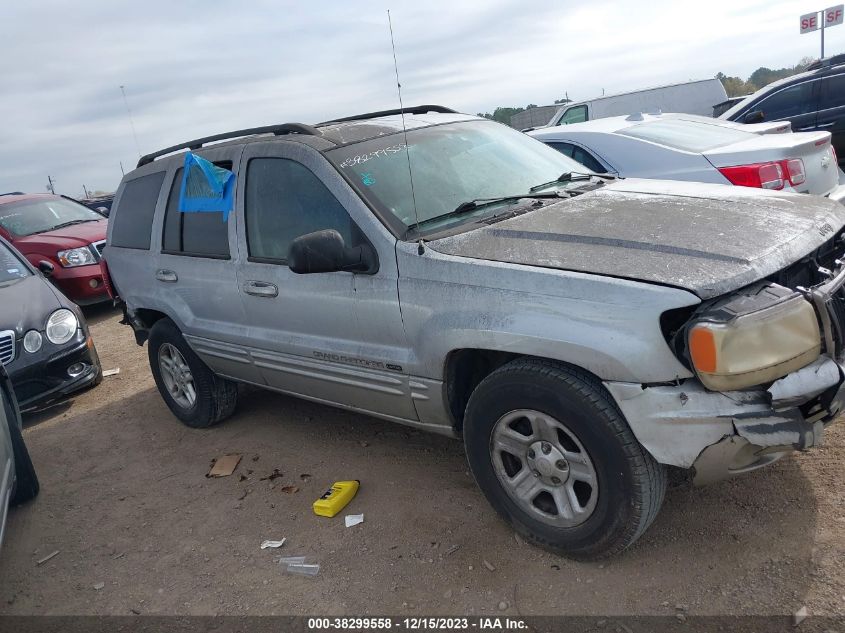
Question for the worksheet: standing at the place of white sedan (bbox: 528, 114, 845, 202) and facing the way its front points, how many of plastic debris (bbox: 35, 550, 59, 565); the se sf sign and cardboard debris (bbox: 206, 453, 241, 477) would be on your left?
2

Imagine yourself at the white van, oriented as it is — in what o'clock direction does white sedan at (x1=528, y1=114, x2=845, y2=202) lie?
The white sedan is roughly at 9 o'clock from the white van.

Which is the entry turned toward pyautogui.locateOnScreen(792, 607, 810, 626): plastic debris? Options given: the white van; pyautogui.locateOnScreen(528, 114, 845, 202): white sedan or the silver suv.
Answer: the silver suv

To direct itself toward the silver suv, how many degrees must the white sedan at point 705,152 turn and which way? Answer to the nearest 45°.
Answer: approximately 135° to its left

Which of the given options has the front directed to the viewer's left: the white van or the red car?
the white van

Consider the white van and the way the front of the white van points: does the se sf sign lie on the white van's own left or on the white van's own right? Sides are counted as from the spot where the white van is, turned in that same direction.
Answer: on the white van's own right

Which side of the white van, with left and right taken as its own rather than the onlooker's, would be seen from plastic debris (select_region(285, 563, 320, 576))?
left

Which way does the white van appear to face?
to the viewer's left

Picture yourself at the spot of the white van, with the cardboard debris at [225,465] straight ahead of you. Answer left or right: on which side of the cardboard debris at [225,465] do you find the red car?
right

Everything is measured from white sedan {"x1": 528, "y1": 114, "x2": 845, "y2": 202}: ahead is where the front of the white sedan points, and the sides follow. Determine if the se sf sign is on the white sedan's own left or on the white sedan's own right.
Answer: on the white sedan's own right

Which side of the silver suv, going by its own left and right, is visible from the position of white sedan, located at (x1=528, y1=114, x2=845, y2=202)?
left

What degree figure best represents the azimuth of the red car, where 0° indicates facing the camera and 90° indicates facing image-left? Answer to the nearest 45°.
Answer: approximately 315°

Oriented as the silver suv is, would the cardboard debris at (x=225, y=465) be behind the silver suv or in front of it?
behind
